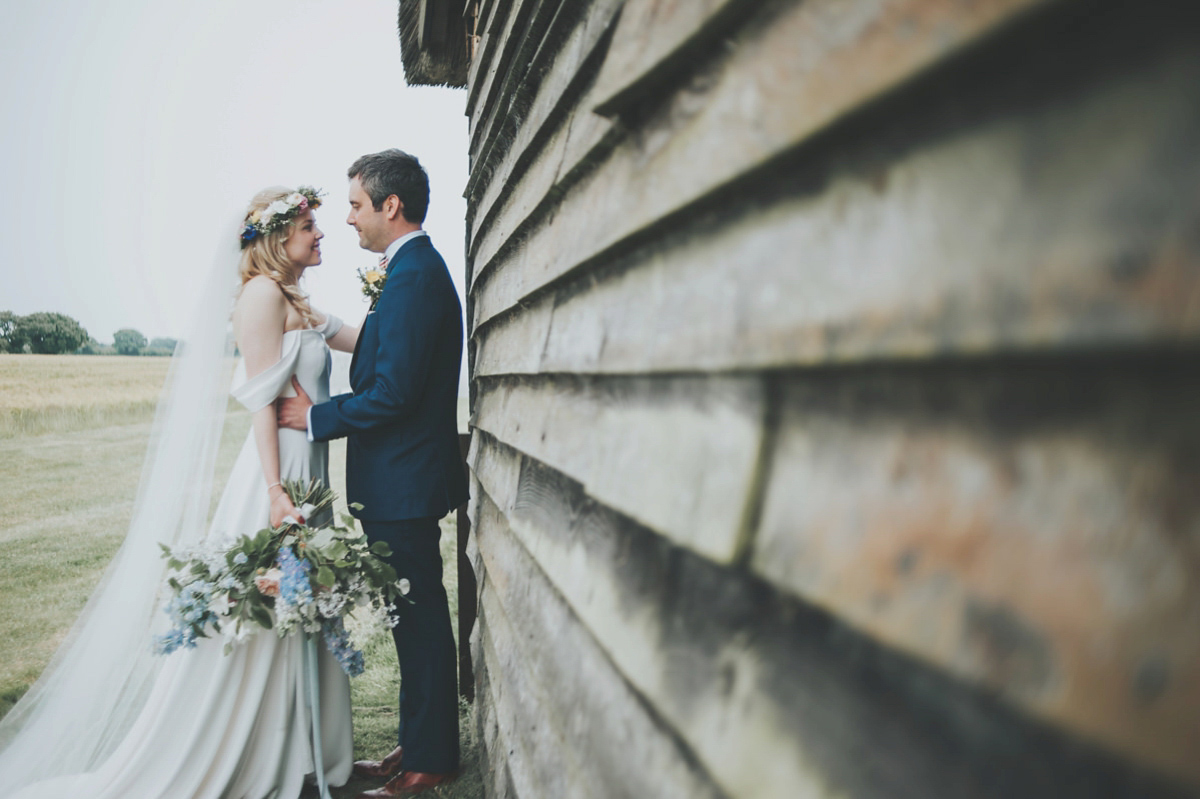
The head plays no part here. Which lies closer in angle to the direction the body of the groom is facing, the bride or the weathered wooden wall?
the bride

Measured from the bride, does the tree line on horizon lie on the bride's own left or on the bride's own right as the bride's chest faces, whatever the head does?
on the bride's own left

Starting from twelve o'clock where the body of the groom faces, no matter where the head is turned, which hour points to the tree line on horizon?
The tree line on horizon is roughly at 2 o'clock from the groom.

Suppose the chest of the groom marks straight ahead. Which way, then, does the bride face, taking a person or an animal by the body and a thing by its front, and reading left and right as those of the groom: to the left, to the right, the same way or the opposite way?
the opposite way

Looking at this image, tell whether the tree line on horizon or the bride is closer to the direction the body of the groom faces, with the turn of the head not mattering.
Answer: the bride

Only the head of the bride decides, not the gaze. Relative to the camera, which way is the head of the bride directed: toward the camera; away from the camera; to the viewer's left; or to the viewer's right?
to the viewer's right

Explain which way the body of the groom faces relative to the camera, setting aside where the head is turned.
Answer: to the viewer's left

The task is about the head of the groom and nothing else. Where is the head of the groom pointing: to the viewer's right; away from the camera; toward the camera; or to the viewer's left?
to the viewer's left

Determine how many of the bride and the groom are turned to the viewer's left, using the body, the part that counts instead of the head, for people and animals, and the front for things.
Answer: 1

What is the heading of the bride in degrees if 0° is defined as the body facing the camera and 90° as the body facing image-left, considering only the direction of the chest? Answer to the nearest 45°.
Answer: approximately 270°
